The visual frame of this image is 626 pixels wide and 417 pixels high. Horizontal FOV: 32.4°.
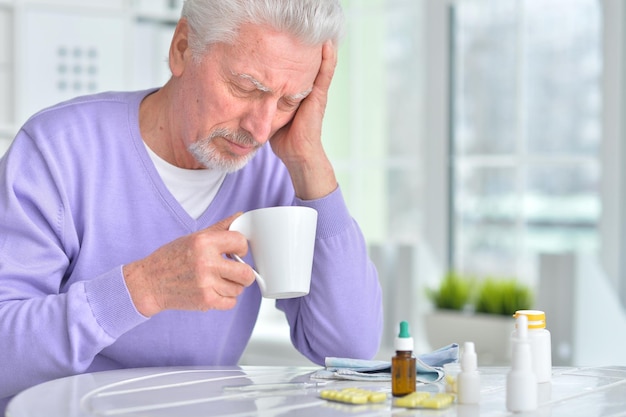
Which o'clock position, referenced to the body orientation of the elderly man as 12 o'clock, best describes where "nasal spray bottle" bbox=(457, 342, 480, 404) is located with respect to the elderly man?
The nasal spray bottle is roughly at 12 o'clock from the elderly man.

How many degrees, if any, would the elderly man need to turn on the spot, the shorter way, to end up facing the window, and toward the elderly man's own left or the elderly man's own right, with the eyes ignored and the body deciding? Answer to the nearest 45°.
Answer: approximately 90° to the elderly man's own left

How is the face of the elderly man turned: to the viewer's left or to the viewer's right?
to the viewer's right

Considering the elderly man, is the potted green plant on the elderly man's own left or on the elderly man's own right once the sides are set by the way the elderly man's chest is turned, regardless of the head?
on the elderly man's own left

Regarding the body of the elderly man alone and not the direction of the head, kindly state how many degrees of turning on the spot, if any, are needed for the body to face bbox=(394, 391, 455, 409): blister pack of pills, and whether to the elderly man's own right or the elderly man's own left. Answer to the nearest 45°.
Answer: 0° — they already face it

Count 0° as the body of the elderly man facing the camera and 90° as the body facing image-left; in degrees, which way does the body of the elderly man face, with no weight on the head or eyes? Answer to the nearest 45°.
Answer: approximately 315°
